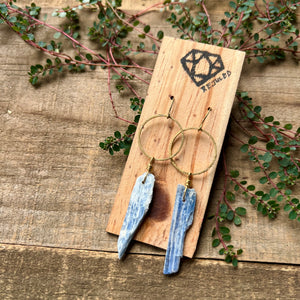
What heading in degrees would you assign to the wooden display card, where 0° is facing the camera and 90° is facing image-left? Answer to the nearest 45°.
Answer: approximately 0°
